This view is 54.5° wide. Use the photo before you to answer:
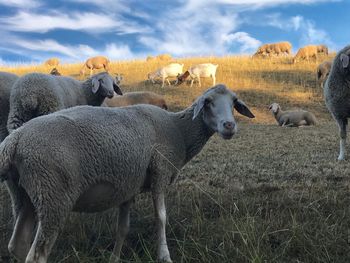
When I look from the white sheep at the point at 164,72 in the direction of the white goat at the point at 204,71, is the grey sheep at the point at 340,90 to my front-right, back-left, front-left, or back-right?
front-right

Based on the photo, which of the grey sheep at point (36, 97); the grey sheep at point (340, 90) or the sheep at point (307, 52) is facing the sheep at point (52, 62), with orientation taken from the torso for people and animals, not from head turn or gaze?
the sheep at point (307, 52)

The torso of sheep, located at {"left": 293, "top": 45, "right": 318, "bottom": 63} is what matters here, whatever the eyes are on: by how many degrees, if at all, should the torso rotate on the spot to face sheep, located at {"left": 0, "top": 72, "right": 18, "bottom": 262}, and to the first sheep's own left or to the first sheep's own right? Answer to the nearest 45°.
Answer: approximately 90° to the first sheep's own left

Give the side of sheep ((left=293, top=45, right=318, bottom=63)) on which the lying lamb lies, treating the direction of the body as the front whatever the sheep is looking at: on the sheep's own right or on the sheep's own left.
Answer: on the sheep's own left

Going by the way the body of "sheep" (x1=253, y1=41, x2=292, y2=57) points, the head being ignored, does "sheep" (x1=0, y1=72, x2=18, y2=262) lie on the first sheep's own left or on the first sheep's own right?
on the first sheep's own left

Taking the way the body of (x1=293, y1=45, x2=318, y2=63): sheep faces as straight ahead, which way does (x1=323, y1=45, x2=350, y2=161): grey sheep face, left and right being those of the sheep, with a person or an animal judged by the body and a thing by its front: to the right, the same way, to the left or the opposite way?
to the left

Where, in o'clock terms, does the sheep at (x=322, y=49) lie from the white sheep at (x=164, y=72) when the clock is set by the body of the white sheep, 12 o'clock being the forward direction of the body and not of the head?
The sheep is roughly at 5 o'clock from the white sheep.

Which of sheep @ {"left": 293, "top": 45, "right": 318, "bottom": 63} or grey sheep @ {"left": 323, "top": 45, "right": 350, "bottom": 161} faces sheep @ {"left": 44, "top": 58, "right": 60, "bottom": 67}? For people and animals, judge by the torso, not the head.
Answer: sheep @ {"left": 293, "top": 45, "right": 318, "bottom": 63}

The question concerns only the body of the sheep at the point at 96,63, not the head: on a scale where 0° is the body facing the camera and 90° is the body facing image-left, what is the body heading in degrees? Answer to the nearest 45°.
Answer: approximately 90°

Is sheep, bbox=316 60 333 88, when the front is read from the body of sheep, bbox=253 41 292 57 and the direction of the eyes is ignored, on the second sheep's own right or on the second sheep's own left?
on the second sheep's own left

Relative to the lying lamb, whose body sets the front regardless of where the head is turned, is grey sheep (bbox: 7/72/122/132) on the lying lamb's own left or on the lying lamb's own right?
on the lying lamb's own left

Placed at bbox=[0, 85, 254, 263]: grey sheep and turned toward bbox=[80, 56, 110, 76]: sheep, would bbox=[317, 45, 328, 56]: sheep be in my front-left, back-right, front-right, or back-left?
front-right

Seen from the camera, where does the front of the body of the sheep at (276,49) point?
to the viewer's left

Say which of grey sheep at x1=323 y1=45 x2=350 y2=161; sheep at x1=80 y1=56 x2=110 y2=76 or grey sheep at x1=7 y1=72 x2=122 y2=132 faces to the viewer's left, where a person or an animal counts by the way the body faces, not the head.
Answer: the sheep

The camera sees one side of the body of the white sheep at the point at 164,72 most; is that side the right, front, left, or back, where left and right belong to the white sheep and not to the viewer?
left

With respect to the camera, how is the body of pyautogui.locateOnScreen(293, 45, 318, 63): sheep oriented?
to the viewer's left
